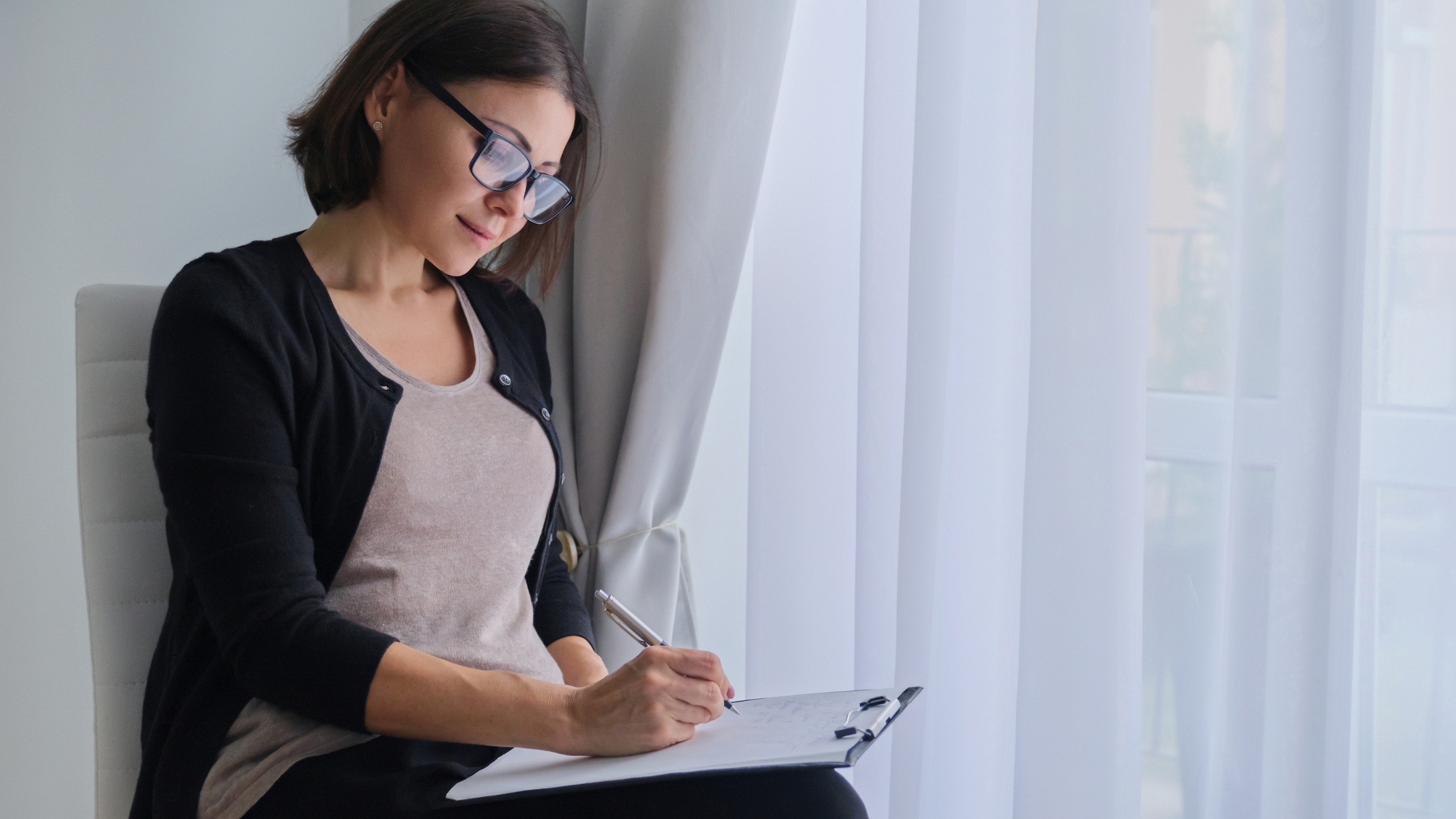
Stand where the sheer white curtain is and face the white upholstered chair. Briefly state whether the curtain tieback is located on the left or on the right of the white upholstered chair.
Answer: right

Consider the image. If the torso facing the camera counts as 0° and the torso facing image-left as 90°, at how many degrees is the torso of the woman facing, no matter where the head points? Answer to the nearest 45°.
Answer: approximately 315°

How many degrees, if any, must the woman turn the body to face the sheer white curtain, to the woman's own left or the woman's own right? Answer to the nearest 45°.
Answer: approximately 45° to the woman's own left
